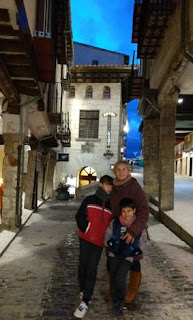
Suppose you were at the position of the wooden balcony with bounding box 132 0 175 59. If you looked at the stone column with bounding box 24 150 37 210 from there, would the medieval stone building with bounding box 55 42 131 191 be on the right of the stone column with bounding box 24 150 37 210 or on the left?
right

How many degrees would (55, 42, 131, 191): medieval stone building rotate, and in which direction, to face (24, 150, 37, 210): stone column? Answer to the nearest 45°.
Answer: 0° — it already faces it

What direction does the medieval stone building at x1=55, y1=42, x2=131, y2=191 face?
toward the camera

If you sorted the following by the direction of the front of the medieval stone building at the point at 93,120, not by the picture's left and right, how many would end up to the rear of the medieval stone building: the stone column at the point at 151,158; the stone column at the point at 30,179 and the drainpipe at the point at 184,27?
0

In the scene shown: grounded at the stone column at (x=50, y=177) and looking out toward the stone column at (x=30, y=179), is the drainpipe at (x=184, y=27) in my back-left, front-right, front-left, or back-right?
front-left

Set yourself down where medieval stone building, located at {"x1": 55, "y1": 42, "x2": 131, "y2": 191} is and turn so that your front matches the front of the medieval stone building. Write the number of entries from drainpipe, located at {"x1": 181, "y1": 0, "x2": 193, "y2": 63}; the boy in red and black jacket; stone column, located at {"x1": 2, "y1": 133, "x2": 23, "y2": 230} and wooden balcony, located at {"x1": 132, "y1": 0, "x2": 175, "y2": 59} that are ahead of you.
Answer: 4

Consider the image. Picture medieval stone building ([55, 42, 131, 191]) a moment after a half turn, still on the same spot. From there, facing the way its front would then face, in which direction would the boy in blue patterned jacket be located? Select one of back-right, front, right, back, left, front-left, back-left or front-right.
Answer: back

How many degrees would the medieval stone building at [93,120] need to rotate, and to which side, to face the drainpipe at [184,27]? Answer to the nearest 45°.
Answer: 0° — it already faces it

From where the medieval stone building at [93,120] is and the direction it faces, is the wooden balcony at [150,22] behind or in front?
in front

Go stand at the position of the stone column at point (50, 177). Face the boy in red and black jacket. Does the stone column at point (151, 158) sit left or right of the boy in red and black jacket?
left

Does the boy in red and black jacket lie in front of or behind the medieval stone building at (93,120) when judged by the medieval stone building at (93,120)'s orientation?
in front

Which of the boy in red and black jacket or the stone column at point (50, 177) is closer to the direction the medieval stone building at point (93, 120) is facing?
the boy in red and black jacket

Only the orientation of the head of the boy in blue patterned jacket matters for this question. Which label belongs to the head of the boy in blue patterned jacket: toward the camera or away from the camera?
toward the camera

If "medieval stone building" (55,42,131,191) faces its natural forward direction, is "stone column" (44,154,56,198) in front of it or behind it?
in front

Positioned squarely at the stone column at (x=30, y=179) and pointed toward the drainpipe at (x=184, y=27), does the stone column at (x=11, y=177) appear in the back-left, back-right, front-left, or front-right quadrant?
front-right

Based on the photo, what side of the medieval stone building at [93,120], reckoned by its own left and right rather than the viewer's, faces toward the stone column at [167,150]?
front
